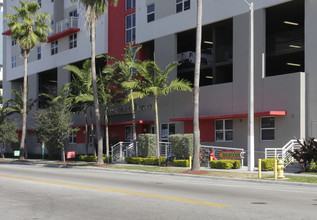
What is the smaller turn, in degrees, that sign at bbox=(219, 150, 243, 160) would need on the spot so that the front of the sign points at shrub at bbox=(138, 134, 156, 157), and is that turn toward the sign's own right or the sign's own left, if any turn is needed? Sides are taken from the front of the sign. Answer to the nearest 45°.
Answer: approximately 135° to the sign's own right

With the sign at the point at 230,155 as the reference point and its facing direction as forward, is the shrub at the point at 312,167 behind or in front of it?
in front

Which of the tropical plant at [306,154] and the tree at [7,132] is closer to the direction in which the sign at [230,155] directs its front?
the tropical plant

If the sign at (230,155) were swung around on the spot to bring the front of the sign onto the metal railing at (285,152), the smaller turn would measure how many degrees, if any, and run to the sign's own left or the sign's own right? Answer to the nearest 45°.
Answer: approximately 45° to the sign's own left

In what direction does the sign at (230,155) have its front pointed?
toward the camera

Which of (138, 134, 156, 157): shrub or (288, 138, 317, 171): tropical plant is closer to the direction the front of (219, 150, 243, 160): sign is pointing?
the tropical plant

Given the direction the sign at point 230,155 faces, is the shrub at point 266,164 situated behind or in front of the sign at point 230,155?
in front

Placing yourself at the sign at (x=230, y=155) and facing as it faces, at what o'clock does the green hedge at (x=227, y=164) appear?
The green hedge is roughly at 12 o'clock from the sign.
